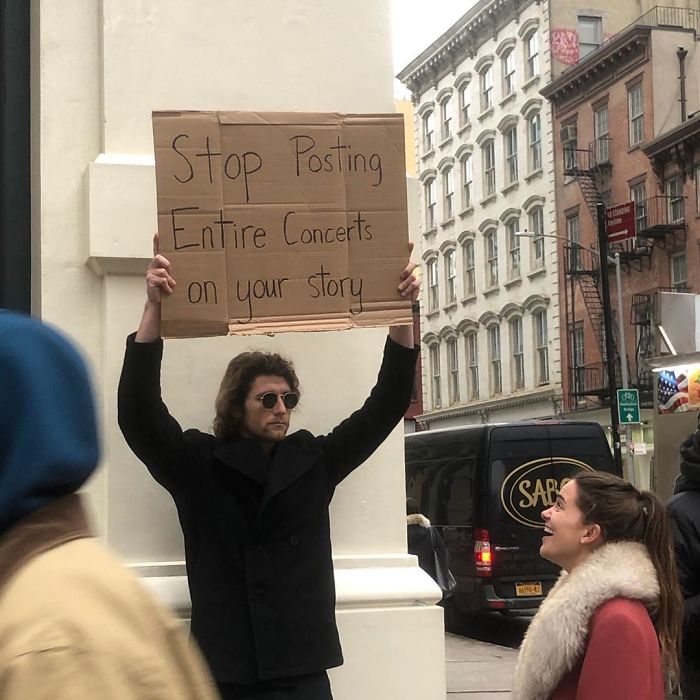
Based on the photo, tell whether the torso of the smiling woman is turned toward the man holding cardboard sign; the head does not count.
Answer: yes

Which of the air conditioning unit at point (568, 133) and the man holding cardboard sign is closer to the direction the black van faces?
the air conditioning unit

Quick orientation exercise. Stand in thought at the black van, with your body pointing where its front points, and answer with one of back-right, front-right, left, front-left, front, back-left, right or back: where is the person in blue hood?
back-left

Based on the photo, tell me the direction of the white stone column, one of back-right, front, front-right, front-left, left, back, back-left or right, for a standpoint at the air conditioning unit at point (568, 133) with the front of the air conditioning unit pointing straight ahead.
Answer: front-left

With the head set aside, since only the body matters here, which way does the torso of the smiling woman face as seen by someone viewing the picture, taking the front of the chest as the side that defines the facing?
to the viewer's left

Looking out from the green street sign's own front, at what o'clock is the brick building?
The brick building is roughly at 6 o'clock from the green street sign.

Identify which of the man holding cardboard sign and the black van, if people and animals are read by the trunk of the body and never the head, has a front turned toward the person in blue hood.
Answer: the man holding cardboard sign

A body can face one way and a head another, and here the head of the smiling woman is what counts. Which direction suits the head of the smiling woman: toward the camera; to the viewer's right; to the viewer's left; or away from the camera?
to the viewer's left

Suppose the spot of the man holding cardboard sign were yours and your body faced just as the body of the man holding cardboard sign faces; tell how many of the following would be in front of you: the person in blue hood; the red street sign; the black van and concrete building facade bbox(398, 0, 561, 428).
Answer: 1

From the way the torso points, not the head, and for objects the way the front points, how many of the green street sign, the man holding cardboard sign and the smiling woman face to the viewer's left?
1

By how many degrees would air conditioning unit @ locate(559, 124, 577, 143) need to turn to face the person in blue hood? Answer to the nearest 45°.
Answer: approximately 45° to its left

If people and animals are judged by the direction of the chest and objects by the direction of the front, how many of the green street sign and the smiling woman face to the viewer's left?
1

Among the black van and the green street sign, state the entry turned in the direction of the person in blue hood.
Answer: the green street sign

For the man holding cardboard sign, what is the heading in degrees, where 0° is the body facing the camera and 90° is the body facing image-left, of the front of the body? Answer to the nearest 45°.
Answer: approximately 0°

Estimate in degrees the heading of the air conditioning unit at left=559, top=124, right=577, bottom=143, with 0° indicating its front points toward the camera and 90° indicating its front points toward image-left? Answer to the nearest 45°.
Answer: approximately 45°

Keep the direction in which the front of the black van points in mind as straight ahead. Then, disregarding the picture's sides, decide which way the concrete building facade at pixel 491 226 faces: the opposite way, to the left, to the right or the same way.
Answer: to the left

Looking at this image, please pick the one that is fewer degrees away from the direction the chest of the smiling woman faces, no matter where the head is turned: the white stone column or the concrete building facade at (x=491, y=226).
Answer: the white stone column
